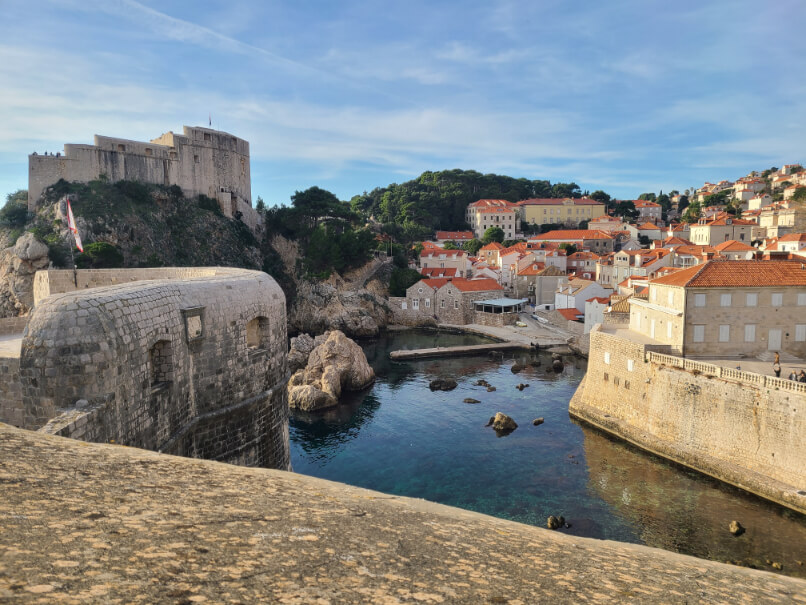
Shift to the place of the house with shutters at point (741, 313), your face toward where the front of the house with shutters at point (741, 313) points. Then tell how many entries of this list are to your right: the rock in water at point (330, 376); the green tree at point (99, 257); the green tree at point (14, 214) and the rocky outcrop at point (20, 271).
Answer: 4

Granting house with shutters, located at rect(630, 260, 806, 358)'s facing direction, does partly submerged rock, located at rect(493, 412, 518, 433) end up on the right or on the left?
on its right

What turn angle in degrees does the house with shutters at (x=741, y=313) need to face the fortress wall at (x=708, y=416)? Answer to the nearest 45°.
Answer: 0° — it already faces it

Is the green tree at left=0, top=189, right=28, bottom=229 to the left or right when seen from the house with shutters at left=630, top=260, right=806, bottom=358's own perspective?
on its right

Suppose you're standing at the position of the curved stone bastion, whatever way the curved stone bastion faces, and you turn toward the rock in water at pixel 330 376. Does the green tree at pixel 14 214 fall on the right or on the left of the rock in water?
left

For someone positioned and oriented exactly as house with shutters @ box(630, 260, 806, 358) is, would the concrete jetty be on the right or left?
on its right

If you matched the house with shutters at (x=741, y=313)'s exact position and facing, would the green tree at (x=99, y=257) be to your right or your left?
on your right

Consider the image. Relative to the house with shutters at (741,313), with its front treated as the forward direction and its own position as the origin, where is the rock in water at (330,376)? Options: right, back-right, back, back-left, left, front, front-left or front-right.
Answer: right

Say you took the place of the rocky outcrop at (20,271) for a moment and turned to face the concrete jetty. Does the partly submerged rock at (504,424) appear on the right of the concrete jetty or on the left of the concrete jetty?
right

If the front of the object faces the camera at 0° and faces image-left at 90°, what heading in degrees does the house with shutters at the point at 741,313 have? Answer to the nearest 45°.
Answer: approximately 0°

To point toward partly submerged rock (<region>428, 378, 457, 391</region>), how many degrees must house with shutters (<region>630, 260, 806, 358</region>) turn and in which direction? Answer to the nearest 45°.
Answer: approximately 90° to its right

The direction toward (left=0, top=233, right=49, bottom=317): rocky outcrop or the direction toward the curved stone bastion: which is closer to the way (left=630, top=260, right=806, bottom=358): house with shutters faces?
the curved stone bastion

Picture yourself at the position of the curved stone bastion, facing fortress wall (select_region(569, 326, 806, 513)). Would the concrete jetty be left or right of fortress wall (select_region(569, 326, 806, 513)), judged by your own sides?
left

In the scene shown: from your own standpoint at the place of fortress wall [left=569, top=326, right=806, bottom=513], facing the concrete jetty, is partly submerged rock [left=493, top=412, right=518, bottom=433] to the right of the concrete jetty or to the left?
left
